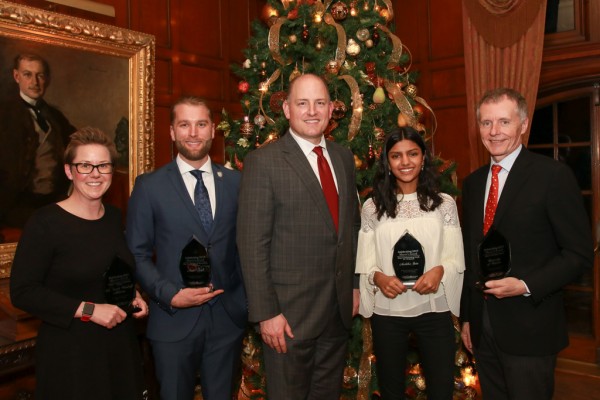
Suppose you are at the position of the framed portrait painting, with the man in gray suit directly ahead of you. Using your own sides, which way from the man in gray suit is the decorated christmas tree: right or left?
left

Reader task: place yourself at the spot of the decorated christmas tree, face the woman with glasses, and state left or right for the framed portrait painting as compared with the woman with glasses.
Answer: right

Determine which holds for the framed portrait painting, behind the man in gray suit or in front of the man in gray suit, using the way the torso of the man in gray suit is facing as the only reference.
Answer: behind

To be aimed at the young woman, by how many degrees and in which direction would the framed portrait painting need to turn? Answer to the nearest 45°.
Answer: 0° — it already faces them

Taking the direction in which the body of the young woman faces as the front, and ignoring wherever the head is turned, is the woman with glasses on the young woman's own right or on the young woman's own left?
on the young woman's own right

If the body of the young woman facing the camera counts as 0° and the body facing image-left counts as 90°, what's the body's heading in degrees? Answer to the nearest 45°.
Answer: approximately 0°

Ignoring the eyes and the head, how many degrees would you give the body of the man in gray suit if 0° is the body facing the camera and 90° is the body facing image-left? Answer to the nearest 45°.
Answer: approximately 315°

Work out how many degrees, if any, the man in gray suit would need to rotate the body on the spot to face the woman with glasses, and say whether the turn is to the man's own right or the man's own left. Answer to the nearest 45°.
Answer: approximately 135° to the man's own right
